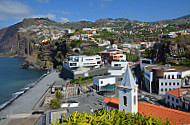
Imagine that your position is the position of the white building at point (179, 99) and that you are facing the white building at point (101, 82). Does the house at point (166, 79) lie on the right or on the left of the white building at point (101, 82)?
right

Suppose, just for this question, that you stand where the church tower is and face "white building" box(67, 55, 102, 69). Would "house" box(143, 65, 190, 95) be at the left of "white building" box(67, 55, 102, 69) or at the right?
right

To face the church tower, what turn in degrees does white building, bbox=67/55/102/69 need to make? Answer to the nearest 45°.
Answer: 0° — it already faces it

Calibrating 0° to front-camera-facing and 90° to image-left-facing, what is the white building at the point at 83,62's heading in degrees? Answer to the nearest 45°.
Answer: approximately 0°

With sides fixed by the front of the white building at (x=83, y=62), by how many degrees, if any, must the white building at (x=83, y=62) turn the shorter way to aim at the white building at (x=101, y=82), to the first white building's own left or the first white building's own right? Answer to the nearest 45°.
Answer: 0° — it already faces it

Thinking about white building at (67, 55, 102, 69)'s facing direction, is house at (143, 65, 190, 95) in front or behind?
in front

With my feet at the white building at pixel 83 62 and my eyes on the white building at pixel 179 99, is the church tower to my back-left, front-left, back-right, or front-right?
front-right

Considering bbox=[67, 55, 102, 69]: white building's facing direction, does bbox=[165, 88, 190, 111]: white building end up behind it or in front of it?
in front
